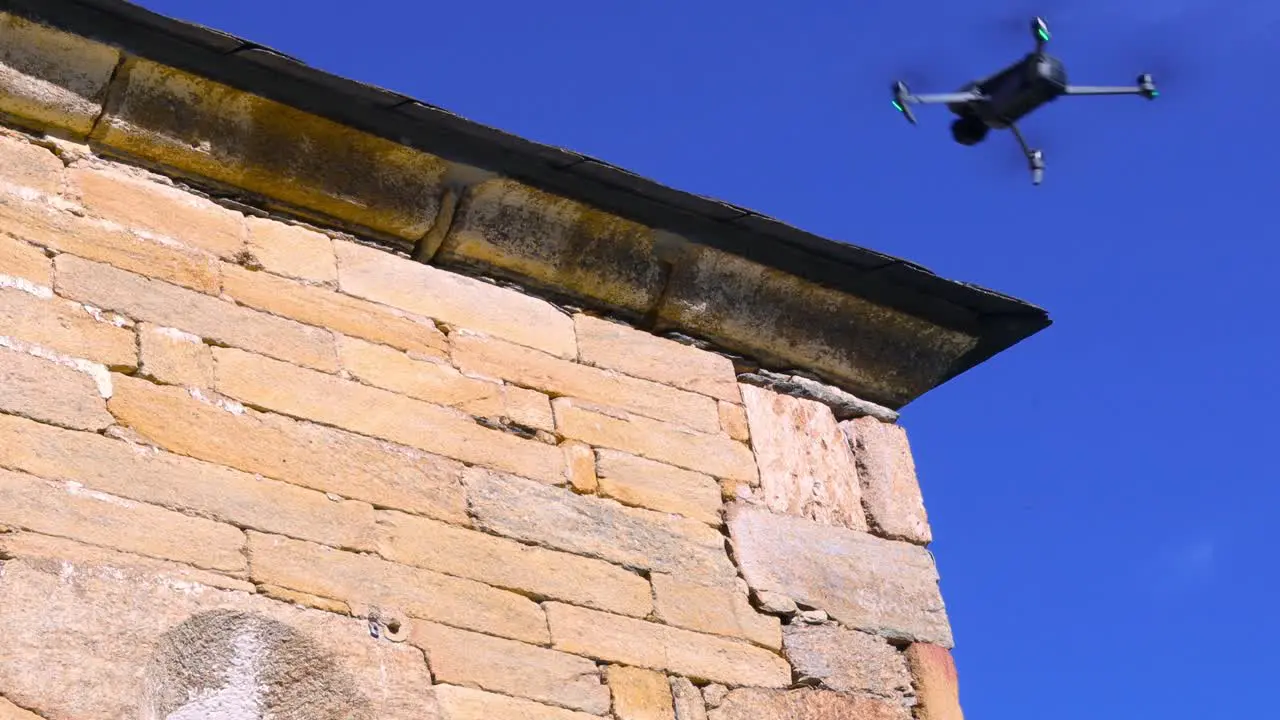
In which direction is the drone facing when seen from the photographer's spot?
facing away from the viewer and to the left of the viewer

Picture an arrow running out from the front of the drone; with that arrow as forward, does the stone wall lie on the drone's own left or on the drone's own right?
on the drone's own left
